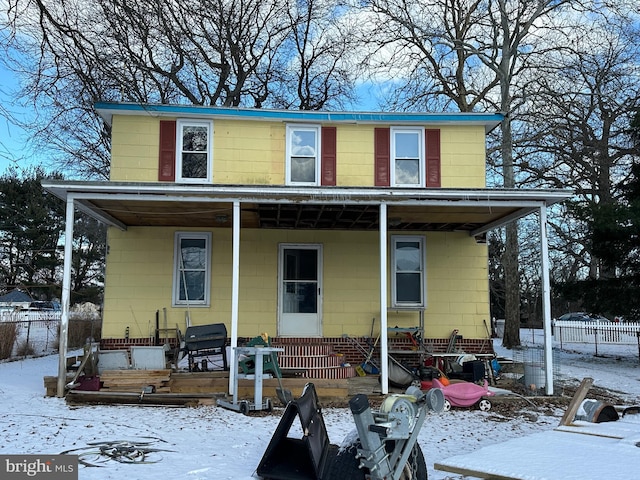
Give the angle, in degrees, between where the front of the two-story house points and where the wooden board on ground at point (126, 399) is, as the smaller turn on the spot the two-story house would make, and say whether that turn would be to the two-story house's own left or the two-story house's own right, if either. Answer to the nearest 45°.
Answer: approximately 45° to the two-story house's own right

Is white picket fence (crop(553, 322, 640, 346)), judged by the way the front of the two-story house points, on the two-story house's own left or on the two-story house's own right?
on the two-story house's own left

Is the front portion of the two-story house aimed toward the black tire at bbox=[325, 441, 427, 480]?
yes

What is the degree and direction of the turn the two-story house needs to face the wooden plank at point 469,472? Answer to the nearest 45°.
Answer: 0° — it already faces it

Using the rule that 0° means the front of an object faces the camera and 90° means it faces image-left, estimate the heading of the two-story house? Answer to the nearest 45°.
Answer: approximately 0°

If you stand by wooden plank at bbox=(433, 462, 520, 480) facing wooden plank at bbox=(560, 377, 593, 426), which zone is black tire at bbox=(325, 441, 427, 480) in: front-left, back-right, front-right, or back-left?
back-left
